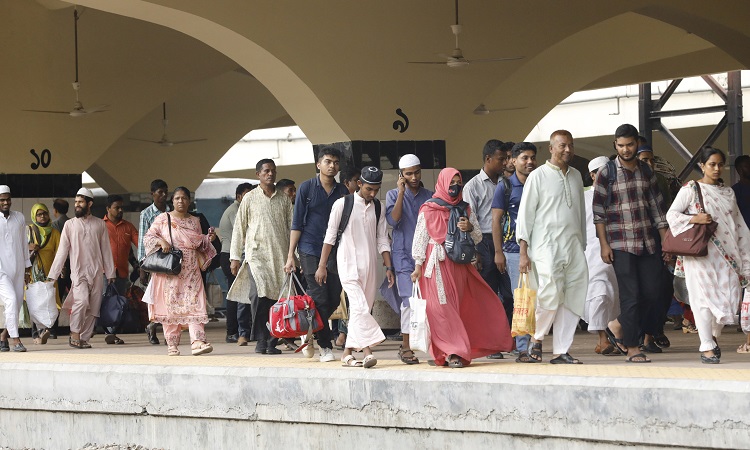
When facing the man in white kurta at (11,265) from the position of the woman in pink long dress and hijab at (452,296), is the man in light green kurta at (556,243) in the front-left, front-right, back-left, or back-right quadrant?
back-right

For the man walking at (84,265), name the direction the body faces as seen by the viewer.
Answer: toward the camera

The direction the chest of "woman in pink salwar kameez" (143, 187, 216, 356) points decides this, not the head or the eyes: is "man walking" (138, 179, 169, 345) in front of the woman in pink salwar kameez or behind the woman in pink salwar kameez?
behind

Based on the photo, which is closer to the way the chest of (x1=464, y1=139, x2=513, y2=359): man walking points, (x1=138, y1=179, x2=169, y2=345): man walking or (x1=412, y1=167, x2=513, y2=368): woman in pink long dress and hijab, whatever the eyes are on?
the woman in pink long dress and hijab

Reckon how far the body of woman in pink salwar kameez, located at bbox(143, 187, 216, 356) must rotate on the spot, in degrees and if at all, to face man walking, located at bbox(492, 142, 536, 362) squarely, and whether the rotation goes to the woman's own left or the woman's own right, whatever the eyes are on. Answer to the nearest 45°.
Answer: approximately 45° to the woman's own left

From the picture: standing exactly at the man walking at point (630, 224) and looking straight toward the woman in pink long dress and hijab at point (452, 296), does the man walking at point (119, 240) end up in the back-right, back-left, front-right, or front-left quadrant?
front-right

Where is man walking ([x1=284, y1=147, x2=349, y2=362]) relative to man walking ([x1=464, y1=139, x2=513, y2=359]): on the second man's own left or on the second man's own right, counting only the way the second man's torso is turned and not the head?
on the second man's own right

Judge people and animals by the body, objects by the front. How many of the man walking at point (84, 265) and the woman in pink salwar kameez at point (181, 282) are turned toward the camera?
2

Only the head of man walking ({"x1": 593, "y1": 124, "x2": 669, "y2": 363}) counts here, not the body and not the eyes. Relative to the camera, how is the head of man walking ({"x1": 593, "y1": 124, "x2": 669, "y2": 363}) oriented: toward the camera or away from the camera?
toward the camera

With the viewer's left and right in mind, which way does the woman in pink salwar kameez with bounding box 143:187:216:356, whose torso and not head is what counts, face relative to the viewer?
facing the viewer

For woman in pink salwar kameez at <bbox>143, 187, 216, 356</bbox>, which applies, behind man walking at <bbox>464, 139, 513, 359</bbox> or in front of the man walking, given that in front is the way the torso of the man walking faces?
behind

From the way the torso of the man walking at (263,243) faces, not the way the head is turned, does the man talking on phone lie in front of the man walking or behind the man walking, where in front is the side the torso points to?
in front
